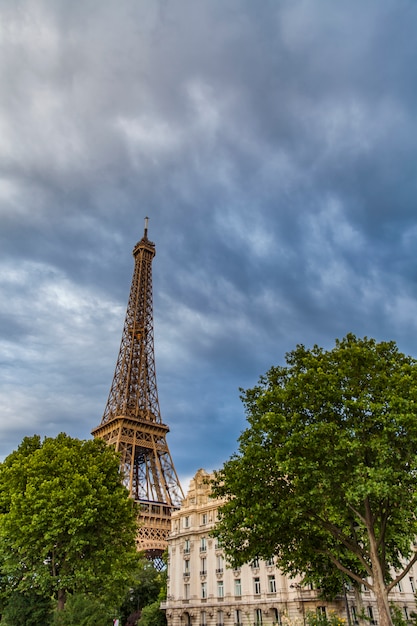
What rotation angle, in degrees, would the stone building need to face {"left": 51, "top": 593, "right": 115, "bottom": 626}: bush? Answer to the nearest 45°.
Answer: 0° — it already faces it

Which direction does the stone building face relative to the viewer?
toward the camera

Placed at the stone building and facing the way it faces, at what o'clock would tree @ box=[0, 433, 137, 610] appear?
The tree is roughly at 1 o'clock from the stone building.

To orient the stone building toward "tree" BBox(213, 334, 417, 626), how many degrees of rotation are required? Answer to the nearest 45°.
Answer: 0° — it already faces it

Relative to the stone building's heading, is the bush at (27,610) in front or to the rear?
in front
